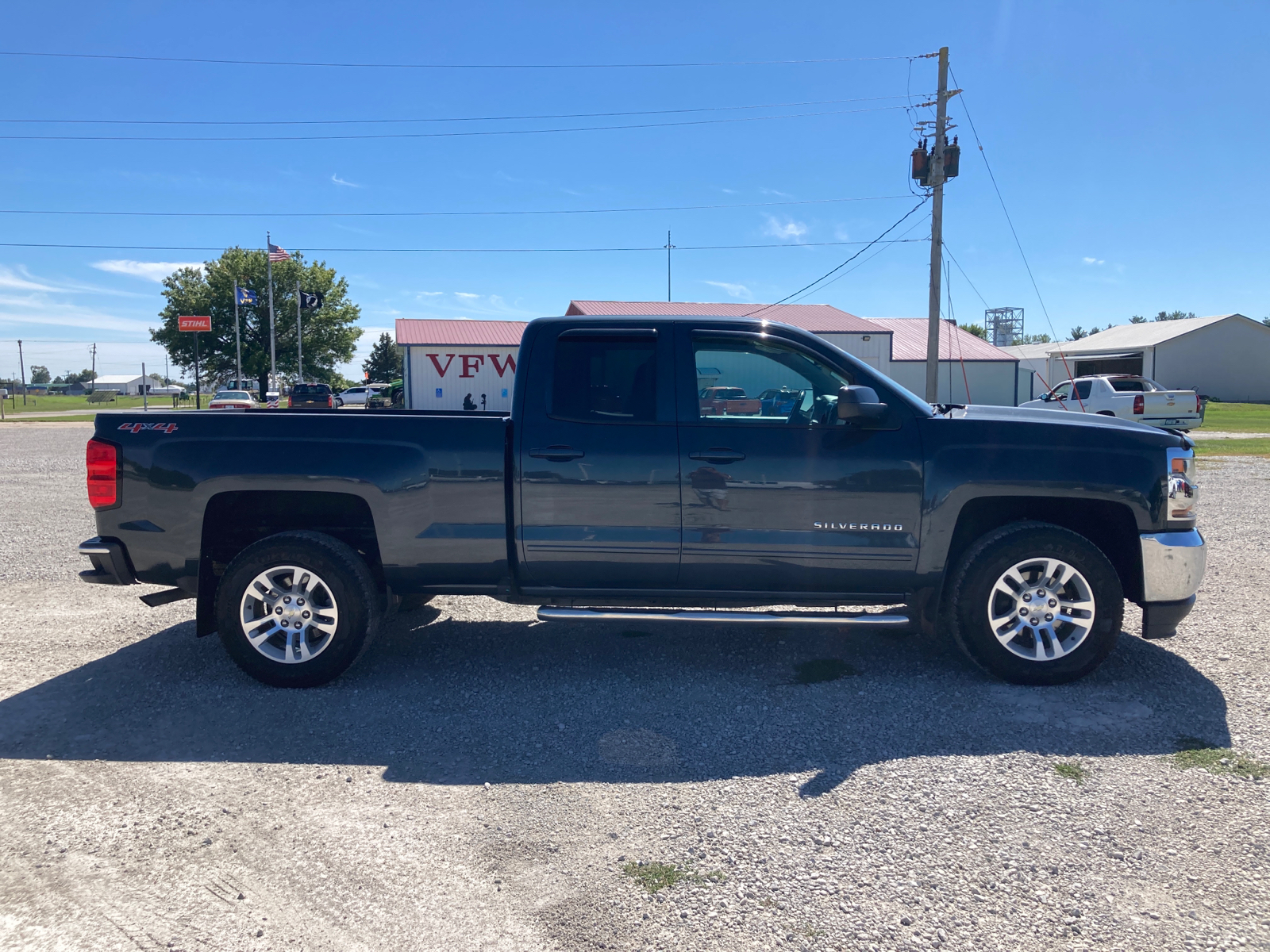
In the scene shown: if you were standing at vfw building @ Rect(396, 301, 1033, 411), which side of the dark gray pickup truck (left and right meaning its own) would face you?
left

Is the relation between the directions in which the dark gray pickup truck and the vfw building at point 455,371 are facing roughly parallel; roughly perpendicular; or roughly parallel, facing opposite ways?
roughly perpendicular

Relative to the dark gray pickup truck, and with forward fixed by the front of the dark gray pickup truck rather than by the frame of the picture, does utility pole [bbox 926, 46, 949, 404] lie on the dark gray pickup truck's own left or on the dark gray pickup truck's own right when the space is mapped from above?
on the dark gray pickup truck's own left

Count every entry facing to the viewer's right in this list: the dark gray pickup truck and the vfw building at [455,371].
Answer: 1

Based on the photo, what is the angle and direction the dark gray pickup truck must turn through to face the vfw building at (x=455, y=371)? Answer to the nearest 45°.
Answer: approximately 90° to its left

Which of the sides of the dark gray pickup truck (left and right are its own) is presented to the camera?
right

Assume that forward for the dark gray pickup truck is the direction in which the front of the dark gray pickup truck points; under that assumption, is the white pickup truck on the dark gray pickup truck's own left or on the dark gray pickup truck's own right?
on the dark gray pickup truck's own left

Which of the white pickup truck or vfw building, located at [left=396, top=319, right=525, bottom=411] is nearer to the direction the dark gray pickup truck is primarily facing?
the white pickup truck

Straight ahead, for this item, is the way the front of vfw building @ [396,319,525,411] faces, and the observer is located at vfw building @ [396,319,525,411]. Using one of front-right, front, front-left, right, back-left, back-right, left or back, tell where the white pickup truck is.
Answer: front-left
